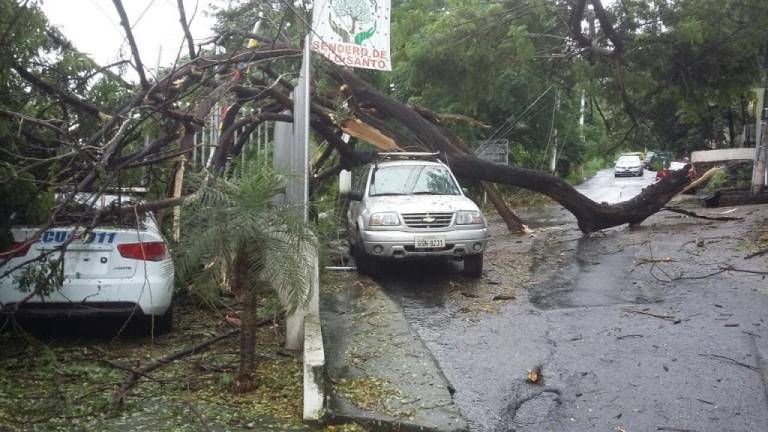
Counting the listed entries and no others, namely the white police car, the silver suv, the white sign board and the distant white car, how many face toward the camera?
3

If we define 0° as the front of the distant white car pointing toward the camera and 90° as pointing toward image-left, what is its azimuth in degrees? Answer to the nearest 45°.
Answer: approximately 0°

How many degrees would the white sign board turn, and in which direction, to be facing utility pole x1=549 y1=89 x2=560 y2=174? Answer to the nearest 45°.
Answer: approximately 135° to its left

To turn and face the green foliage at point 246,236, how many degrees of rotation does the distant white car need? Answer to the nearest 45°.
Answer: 0° — it already faces it

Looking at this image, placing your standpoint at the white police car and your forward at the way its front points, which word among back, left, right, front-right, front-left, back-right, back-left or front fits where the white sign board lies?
front-right

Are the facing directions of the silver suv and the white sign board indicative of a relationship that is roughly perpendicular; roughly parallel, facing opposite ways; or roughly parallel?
roughly parallel

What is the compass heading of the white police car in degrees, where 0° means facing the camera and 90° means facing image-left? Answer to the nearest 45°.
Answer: approximately 180°

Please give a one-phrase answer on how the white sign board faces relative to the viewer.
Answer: facing the viewer

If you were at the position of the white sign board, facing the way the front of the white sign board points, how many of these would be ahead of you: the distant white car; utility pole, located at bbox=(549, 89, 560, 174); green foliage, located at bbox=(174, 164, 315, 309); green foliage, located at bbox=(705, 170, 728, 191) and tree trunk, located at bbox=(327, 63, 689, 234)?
1

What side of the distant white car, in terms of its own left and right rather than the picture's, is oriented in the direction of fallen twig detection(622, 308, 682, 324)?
front

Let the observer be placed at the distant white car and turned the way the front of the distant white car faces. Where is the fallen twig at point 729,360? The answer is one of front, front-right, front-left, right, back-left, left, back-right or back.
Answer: front

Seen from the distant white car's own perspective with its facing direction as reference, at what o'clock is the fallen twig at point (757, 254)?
The fallen twig is roughly at 12 o'clock from the distant white car.

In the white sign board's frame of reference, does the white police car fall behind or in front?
in front

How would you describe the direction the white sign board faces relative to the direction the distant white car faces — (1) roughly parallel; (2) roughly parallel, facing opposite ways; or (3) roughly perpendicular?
roughly parallel

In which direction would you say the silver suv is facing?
toward the camera
